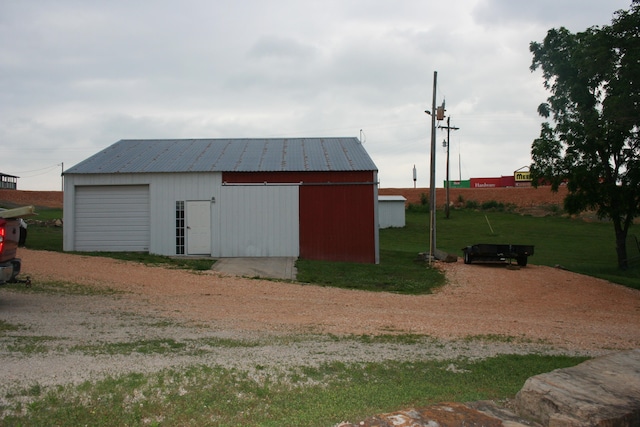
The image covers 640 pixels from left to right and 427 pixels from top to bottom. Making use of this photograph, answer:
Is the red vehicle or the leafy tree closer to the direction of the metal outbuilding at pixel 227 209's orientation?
the red vehicle

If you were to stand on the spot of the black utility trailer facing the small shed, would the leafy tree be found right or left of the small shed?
right

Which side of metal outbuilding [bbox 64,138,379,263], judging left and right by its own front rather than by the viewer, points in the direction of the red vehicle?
front

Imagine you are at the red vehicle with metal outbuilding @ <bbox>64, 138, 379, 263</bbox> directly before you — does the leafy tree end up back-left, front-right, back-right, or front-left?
front-right

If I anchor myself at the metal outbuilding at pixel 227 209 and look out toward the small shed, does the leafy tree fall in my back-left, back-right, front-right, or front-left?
front-right

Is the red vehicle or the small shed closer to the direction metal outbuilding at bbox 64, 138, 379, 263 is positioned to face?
the red vehicle

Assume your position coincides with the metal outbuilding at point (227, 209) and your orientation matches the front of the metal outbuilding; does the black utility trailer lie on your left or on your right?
on your left

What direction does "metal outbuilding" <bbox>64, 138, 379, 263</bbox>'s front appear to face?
toward the camera

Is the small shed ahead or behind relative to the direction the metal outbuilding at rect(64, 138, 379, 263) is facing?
behind

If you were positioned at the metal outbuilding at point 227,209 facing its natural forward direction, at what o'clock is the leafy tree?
The leafy tree is roughly at 9 o'clock from the metal outbuilding.

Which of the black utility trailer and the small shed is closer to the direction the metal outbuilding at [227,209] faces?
the black utility trailer
